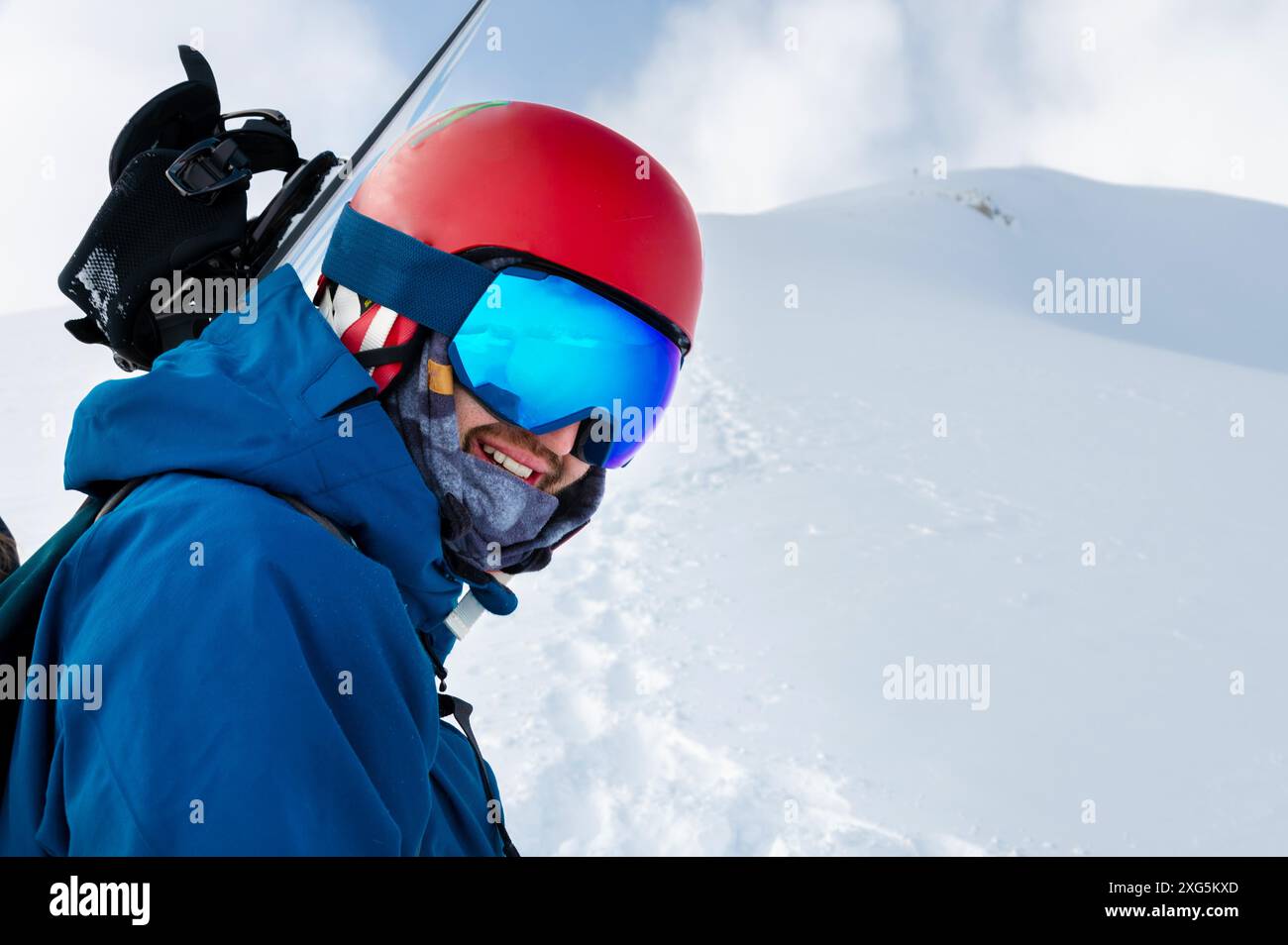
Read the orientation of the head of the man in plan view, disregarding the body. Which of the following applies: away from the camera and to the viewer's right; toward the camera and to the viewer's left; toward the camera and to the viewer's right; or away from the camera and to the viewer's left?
toward the camera and to the viewer's right

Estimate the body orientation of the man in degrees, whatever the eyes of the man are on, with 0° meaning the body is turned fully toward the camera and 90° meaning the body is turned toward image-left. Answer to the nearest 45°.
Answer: approximately 270°
